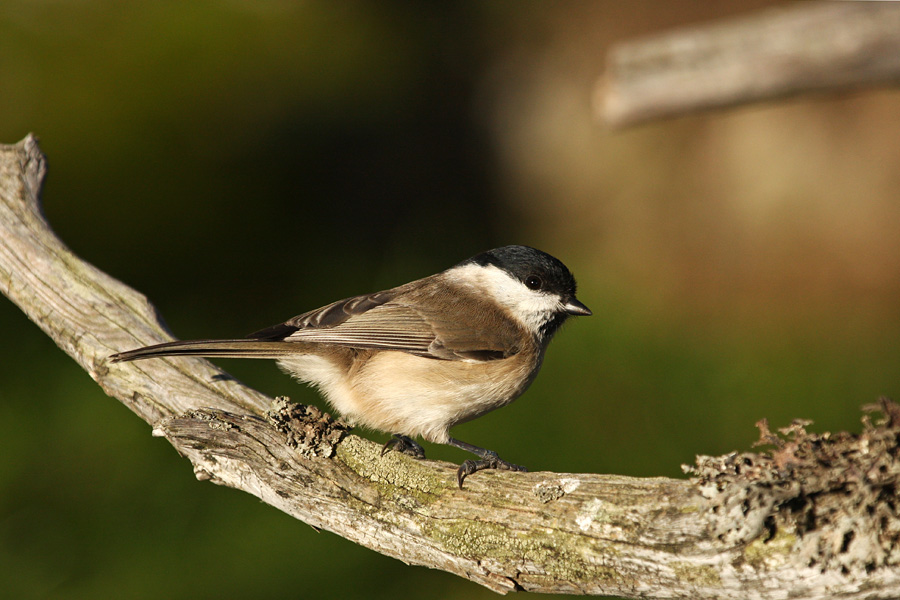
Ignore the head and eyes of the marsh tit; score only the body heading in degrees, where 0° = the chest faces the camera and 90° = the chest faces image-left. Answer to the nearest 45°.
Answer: approximately 270°
